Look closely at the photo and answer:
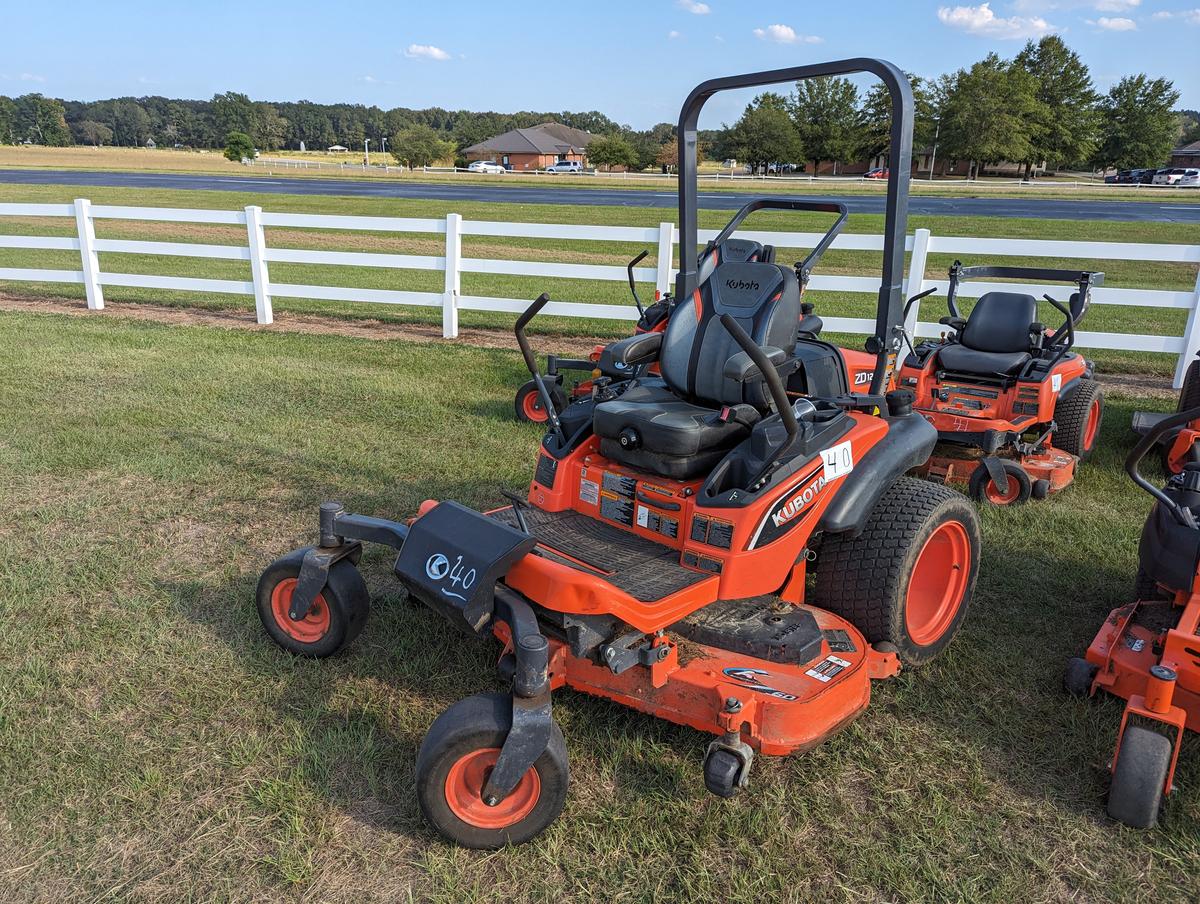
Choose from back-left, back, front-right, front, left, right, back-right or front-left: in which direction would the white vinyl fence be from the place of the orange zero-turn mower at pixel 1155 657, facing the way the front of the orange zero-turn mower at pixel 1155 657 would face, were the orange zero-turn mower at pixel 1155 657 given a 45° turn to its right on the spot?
right

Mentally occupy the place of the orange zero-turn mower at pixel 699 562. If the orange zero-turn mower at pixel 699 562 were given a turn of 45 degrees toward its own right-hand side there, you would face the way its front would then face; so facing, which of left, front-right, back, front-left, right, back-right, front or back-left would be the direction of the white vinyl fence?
right

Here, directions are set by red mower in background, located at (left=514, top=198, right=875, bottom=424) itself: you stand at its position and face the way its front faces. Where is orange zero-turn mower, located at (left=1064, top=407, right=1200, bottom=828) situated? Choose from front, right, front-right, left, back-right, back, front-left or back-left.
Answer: left

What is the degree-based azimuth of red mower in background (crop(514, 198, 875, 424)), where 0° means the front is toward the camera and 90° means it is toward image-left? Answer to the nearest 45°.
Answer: approximately 45°

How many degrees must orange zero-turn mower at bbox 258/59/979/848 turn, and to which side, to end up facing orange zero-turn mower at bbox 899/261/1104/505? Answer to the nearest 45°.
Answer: approximately 180°

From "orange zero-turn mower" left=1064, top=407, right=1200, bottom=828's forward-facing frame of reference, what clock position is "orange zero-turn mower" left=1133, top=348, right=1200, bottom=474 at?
"orange zero-turn mower" left=1133, top=348, right=1200, bottom=474 is roughly at 6 o'clock from "orange zero-turn mower" left=1064, top=407, right=1200, bottom=828.

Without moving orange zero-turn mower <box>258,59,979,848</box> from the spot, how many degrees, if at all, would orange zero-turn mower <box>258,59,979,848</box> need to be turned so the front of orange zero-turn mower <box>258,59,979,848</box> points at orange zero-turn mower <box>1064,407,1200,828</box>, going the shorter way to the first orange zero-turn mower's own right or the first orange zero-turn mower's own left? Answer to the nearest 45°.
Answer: approximately 135° to the first orange zero-turn mower's own left
